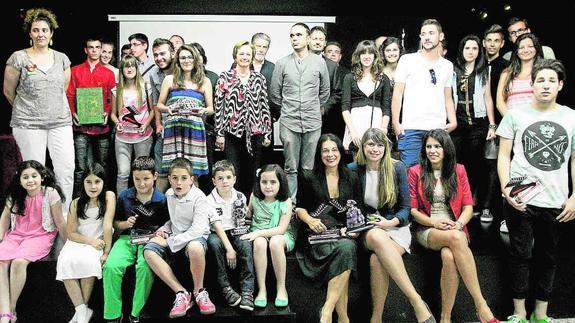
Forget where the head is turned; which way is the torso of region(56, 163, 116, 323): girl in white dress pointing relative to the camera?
toward the camera

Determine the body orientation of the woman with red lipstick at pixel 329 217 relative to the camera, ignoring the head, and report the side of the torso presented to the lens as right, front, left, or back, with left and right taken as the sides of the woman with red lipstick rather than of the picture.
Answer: front

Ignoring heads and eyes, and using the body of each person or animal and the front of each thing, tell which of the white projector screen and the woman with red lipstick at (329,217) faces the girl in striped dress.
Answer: the white projector screen

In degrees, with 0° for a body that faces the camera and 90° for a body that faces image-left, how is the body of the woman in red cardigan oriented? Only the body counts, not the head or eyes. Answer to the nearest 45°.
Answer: approximately 0°

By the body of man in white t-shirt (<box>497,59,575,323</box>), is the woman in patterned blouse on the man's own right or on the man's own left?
on the man's own right

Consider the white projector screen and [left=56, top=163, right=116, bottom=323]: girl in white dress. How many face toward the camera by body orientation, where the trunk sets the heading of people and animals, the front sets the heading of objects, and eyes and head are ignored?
2

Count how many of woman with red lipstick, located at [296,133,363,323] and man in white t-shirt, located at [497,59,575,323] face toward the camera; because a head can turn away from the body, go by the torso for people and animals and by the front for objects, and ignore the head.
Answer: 2

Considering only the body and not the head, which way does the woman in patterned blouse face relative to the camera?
toward the camera

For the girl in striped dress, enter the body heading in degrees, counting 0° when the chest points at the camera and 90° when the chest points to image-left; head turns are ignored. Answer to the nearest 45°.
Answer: approximately 0°
